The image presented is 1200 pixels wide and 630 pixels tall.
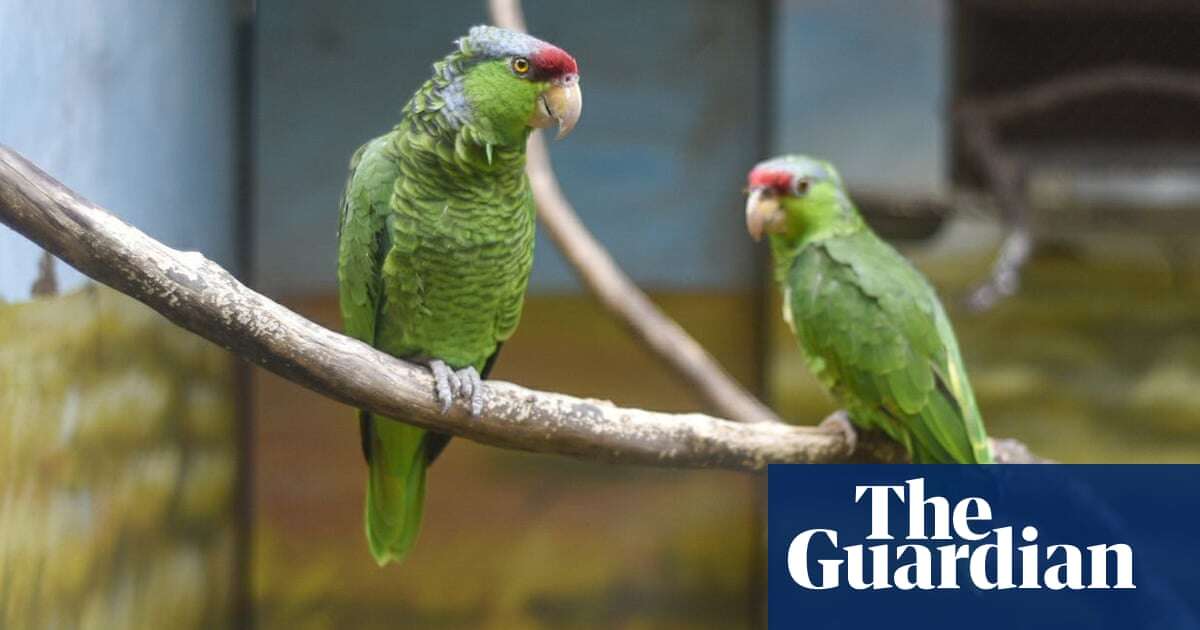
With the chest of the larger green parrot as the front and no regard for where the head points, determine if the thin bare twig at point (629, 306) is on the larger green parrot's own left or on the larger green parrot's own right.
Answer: on the larger green parrot's own left

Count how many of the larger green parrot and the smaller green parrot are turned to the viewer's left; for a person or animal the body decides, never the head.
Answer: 1

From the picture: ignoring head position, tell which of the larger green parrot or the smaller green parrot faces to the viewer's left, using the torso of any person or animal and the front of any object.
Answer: the smaller green parrot

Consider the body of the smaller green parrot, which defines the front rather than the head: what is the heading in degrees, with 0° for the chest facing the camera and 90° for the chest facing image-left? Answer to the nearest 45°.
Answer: approximately 90°
